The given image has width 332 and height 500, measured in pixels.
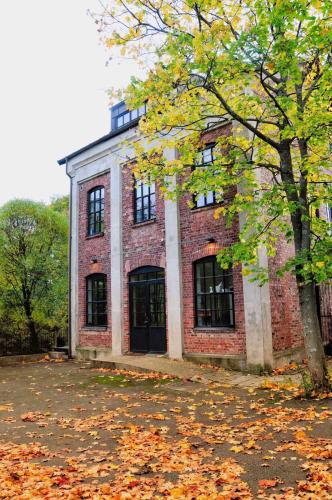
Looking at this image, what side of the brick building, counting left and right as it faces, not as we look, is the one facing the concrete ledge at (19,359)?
right

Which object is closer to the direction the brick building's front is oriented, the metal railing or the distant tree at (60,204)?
the metal railing

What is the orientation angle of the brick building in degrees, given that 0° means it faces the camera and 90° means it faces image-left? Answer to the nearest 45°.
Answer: approximately 45°

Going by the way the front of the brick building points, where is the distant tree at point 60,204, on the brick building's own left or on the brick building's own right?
on the brick building's own right

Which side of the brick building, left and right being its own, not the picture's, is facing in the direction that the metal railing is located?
right
